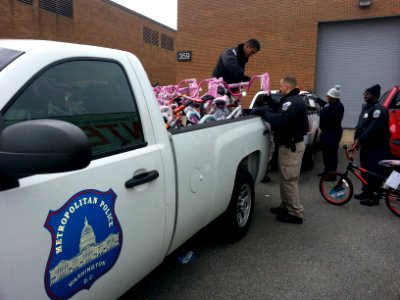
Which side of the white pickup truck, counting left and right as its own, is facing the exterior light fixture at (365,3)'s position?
back

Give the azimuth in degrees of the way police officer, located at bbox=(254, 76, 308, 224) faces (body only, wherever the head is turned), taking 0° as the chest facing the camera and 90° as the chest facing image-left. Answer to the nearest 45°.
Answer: approximately 90°

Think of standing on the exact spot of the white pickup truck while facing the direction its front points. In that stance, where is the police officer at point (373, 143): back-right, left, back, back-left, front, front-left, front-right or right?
back

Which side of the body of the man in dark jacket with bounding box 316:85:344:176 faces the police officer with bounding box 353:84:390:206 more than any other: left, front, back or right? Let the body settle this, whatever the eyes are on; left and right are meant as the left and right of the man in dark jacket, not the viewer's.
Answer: left

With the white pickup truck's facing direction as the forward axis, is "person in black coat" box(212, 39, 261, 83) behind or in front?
behind

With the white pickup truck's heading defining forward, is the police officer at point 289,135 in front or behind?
behind

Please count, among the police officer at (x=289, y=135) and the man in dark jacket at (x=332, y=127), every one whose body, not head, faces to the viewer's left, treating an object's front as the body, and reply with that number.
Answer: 2

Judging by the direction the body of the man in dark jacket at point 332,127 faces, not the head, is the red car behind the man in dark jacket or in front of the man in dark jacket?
behind

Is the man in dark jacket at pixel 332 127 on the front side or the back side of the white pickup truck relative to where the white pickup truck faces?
on the back side

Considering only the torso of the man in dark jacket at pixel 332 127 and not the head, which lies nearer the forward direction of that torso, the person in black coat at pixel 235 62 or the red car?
the person in black coat

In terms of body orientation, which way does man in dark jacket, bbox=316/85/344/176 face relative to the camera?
to the viewer's left

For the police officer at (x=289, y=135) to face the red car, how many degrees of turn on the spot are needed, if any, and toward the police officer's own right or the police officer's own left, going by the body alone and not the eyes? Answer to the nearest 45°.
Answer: approximately 135° to the police officer's own right
